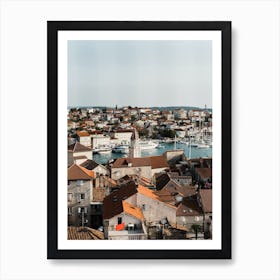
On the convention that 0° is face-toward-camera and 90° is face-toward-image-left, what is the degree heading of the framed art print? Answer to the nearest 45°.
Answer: approximately 0°
